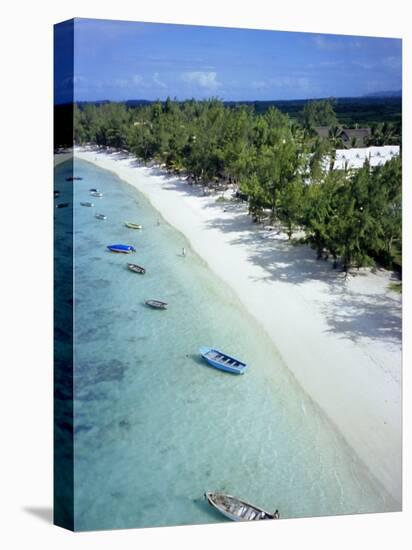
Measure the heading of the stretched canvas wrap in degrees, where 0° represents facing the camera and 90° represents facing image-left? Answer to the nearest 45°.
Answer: approximately 315°
